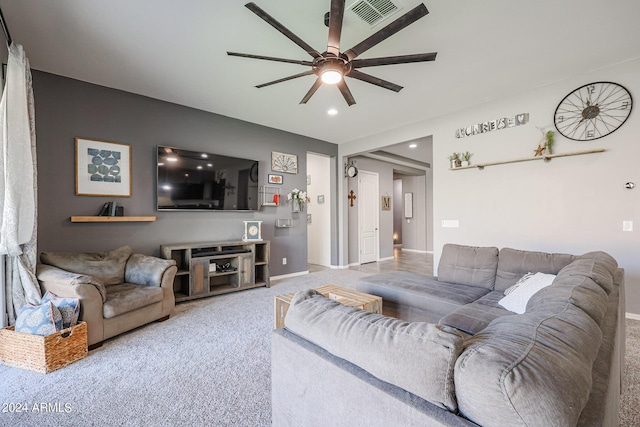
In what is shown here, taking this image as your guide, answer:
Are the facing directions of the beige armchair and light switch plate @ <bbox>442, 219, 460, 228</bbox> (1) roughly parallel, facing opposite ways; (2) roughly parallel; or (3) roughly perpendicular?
roughly perpendicular

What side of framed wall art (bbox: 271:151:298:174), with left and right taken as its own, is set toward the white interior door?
left

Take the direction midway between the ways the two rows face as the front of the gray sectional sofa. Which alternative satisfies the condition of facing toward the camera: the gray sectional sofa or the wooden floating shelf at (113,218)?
the wooden floating shelf

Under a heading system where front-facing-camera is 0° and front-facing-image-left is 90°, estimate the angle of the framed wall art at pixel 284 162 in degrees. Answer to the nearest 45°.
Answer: approximately 315°

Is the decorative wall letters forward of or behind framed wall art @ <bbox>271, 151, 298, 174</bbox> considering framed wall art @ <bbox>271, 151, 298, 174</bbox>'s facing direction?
forward

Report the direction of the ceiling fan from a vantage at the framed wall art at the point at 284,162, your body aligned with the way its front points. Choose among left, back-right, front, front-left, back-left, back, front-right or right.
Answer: front-right

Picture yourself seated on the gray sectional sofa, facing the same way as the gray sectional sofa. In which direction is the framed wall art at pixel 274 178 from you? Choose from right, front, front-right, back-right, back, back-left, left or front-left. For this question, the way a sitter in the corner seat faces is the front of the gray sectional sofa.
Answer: front

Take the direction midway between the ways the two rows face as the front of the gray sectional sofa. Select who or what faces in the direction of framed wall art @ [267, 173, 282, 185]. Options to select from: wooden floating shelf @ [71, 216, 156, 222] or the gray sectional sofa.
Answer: the gray sectional sofa

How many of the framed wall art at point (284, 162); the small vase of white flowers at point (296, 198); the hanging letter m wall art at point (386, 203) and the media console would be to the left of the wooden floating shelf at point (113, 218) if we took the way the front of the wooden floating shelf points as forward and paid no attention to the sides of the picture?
4

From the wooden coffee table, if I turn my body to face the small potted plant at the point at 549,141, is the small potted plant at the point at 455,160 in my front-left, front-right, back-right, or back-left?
front-left

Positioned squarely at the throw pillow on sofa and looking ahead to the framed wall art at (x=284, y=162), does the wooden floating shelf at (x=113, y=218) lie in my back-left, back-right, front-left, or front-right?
front-left

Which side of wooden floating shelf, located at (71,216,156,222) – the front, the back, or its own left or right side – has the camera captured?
front

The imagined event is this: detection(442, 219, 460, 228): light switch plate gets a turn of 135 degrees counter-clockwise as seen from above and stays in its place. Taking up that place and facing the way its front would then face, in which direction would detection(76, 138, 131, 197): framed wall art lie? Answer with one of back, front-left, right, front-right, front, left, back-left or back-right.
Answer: back

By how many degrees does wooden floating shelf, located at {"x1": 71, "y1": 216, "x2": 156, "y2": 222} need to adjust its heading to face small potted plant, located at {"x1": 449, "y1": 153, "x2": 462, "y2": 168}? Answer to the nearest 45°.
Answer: approximately 45° to its left

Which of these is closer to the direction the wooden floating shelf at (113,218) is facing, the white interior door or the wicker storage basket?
the wicker storage basket

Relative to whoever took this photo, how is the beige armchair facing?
facing the viewer and to the right of the viewer

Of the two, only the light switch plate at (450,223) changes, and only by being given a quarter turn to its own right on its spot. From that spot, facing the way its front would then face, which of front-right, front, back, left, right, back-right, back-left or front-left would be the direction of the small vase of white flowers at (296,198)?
front
